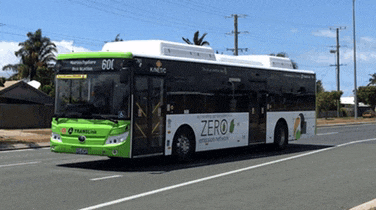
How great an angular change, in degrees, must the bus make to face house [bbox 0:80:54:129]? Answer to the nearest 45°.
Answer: approximately 90° to its right

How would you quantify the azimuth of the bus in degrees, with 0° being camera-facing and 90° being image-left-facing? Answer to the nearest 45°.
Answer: approximately 45°
